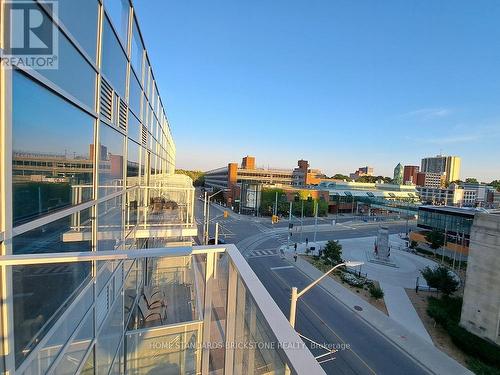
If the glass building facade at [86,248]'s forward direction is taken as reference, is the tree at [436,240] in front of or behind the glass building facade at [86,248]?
in front

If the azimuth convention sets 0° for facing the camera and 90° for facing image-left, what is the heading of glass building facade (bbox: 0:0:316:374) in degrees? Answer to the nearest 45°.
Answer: approximately 270°

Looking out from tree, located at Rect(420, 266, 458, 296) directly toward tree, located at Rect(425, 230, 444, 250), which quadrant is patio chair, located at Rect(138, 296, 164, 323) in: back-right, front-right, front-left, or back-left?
back-left

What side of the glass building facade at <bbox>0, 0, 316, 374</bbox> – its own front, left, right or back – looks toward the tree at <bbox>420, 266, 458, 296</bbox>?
front

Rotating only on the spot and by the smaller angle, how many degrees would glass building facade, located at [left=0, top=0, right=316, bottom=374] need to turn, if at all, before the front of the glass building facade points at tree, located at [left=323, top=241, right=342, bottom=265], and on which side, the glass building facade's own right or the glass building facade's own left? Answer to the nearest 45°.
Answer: approximately 45° to the glass building facade's own left

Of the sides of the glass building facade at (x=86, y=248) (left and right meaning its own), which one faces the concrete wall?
front

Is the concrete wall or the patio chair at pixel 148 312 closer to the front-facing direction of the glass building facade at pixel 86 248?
the concrete wall

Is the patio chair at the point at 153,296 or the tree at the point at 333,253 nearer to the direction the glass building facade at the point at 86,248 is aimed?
the tree
